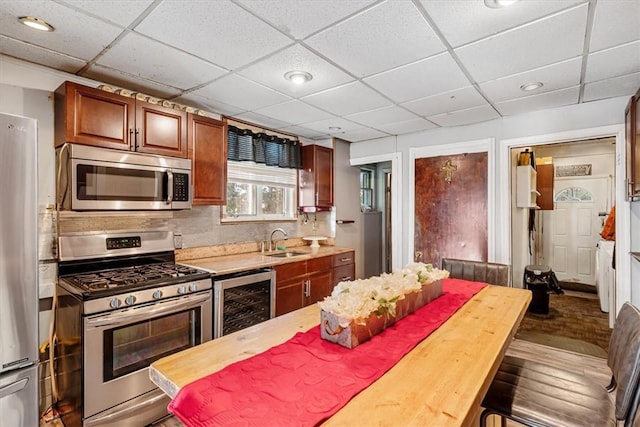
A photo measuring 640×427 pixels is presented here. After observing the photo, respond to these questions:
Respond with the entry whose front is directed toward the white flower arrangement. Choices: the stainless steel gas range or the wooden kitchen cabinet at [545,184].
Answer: the stainless steel gas range

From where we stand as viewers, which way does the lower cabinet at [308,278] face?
facing the viewer and to the right of the viewer

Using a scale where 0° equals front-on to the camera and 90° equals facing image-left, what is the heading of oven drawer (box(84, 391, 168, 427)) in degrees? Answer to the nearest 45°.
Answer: approximately 315°

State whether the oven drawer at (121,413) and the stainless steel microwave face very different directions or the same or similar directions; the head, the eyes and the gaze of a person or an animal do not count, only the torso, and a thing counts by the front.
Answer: same or similar directions

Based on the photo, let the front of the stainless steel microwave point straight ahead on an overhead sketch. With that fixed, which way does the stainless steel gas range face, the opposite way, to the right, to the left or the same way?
the same way

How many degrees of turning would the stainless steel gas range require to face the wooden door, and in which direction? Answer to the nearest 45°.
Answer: approximately 45° to its left

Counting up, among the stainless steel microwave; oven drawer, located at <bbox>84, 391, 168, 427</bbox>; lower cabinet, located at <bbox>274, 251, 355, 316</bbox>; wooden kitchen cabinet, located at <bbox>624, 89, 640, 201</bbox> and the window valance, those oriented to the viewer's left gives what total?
1

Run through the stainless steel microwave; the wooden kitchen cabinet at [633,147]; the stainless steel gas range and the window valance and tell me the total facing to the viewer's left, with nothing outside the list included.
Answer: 1

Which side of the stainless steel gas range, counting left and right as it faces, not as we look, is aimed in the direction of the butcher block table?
front

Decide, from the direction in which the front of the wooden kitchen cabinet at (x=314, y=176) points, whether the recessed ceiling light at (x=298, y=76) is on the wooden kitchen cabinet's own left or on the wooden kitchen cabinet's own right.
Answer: on the wooden kitchen cabinet's own right

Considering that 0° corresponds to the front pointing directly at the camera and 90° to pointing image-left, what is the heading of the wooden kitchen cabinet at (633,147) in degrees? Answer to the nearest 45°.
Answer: approximately 90°

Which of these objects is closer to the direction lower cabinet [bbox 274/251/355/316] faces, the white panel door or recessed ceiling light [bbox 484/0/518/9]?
the recessed ceiling light

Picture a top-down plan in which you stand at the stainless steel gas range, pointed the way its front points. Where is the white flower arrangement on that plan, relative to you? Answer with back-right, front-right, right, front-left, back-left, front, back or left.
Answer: front

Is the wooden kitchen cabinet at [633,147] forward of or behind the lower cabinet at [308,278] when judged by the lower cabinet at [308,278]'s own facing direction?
forward
